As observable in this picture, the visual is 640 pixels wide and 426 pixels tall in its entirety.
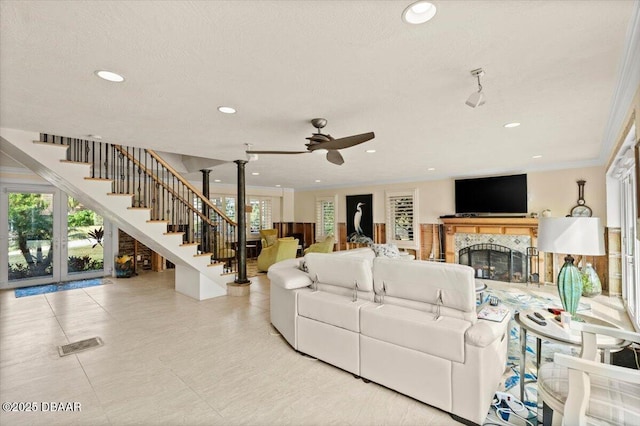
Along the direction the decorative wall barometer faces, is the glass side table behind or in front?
in front

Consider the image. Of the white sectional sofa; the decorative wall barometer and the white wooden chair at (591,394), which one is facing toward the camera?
the decorative wall barometer

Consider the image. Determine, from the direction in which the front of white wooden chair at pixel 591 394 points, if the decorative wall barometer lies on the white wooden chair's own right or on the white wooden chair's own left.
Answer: on the white wooden chair's own right

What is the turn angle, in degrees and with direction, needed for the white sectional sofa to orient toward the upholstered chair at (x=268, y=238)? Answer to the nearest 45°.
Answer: approximately 90° to its left

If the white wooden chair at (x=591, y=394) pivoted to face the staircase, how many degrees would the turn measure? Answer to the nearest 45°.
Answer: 0° — it already faces it

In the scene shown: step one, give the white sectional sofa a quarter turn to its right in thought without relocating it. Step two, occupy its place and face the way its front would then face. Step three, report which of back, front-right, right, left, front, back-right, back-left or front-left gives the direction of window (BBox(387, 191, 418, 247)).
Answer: back-left

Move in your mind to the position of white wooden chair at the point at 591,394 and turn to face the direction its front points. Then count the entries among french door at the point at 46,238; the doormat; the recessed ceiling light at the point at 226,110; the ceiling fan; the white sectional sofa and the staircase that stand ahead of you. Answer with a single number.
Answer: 6

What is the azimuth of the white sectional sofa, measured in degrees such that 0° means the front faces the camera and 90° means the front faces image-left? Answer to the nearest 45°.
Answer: approximately 225°

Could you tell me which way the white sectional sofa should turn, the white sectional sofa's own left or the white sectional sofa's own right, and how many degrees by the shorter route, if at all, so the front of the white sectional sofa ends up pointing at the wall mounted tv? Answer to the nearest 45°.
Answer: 0° — it already faces it

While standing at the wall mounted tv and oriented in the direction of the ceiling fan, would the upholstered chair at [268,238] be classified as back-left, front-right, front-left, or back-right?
front-right

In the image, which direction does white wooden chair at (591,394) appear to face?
to the viewer's left

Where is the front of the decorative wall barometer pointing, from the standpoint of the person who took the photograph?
facing the viewer

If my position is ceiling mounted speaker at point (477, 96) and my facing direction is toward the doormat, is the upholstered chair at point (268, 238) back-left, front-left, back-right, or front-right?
front-right

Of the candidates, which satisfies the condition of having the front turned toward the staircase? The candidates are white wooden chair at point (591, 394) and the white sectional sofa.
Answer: the white wooden chair

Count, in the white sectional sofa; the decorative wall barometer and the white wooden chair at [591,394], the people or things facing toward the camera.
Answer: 1

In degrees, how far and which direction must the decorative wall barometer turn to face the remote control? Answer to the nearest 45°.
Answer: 0° — it already faces it

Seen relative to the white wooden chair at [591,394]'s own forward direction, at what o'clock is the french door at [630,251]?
The french door is roughly at 3 o'clock from the white wooden chair.
